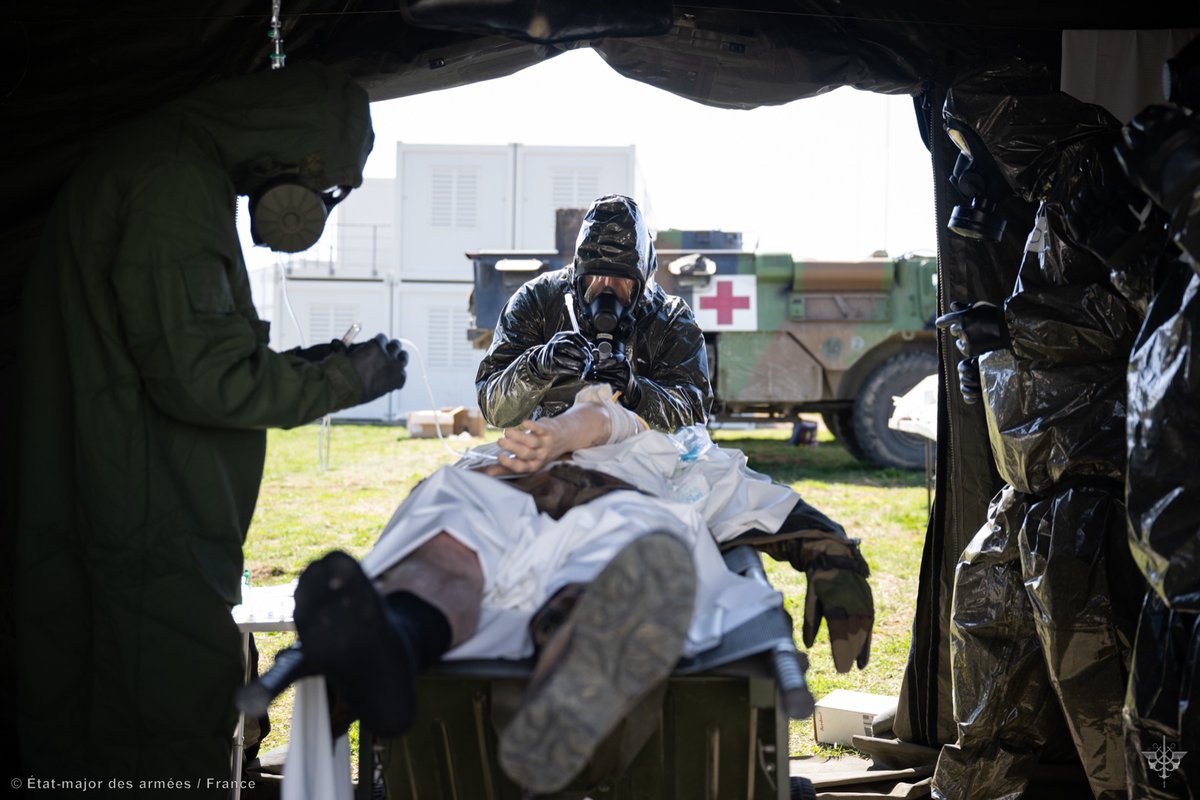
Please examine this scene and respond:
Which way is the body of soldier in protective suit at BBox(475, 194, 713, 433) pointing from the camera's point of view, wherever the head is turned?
toward the camera

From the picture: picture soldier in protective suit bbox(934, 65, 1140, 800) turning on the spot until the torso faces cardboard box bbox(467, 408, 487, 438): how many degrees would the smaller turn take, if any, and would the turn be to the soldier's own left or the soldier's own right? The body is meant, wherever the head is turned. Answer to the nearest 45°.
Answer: approximately 45° to the soldier's own right

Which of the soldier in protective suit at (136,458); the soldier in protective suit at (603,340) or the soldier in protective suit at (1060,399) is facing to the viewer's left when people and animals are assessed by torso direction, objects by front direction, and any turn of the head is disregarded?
the soldier in protective suit at (1060,399)

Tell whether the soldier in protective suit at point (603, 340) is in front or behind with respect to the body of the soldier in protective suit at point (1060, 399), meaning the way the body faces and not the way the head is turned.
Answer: in front

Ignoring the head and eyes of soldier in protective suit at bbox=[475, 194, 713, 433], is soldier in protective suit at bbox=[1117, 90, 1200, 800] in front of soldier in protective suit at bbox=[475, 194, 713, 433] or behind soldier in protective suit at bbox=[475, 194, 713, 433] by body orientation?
in front

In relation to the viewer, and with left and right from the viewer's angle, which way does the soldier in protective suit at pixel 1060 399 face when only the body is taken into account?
facing to the left of the viewer

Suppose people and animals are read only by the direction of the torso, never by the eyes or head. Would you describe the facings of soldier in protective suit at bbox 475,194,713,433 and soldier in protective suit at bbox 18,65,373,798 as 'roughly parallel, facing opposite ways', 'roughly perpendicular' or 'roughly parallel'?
roughly perpendicular

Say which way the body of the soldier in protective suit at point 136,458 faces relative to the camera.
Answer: to the viewer's right

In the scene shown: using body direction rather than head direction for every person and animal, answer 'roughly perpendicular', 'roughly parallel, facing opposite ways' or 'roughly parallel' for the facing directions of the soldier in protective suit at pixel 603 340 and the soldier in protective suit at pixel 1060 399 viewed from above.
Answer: roughly perpendicular

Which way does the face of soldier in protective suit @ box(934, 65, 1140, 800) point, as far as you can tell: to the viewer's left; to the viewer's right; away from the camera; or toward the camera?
to the viewer's left

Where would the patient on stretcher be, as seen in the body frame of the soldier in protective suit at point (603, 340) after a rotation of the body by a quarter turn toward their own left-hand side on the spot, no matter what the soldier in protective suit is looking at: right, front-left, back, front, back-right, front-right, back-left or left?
right

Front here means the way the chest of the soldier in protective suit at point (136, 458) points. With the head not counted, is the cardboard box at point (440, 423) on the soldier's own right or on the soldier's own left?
on the soldier's own left

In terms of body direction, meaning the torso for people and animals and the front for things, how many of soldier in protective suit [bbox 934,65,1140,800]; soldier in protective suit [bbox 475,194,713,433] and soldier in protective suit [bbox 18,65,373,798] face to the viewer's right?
1

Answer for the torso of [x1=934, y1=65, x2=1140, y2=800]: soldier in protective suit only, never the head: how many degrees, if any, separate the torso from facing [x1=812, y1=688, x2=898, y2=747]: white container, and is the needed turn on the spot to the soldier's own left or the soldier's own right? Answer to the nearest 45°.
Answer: approximately 45° to the soldier's own right

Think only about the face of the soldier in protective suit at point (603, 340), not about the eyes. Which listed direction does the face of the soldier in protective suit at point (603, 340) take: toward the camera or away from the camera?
toward the camera
